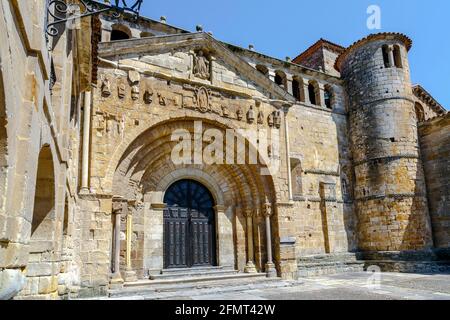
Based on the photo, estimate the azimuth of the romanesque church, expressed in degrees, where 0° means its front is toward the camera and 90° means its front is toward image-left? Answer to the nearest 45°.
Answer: approximately 315°
